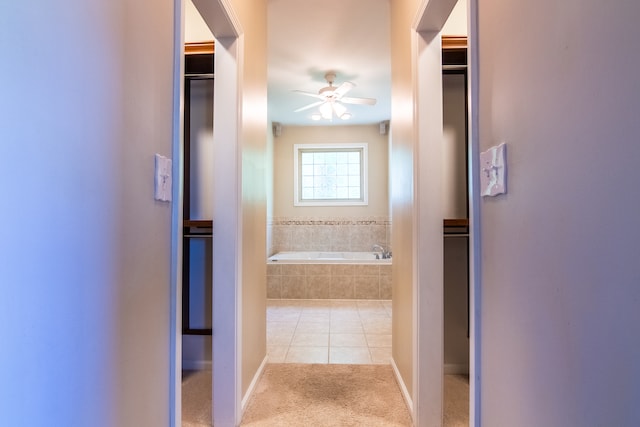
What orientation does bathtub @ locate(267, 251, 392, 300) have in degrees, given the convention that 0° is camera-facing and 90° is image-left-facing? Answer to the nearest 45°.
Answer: approximately 0°

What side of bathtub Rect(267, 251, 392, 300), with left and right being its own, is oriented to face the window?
back
